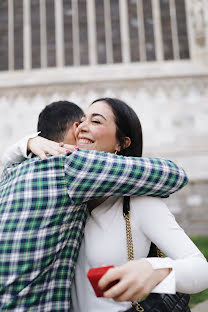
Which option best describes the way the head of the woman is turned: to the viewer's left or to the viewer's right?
to the viewer's left

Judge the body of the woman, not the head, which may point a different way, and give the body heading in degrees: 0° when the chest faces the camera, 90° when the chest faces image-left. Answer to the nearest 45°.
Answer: approximately 45°
